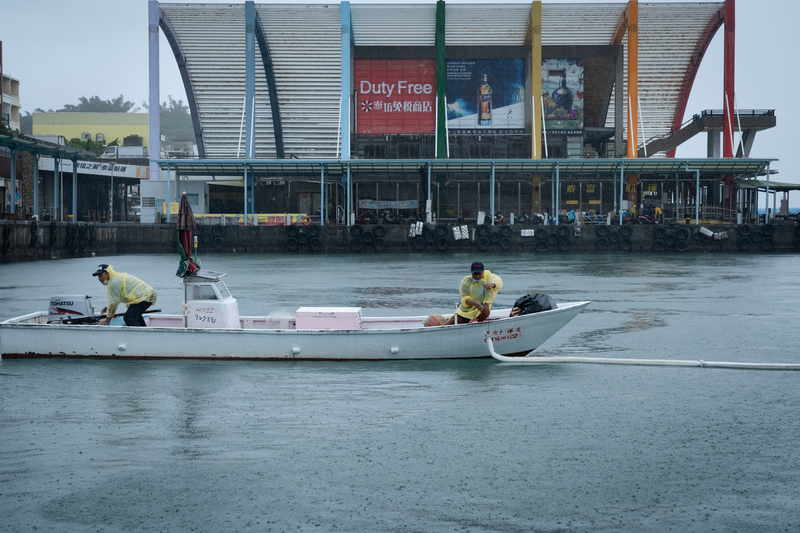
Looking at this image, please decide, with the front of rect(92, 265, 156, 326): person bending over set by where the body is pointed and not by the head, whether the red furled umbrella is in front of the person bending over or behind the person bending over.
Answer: behind

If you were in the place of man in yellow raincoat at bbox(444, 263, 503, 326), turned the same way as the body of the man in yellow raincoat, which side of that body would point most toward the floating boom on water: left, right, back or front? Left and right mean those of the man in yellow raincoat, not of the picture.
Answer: left

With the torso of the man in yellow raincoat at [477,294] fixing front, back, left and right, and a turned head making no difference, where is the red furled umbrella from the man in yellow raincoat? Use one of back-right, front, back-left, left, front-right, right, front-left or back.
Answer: right

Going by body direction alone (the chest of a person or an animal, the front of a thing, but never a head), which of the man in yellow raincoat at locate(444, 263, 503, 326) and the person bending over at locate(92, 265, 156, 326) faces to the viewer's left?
the person bending over

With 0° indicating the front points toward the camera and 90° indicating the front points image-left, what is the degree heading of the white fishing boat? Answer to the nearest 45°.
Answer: approximately 270°

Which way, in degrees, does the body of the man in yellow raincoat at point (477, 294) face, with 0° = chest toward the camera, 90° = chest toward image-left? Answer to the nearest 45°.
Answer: approximately 0°

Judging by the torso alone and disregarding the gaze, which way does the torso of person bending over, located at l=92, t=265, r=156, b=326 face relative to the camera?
to the viewer's left

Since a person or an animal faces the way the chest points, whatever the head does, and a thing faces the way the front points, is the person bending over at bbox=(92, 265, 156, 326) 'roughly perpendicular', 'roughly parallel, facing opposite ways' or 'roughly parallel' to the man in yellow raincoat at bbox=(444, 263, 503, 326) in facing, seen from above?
roughly perpendicular

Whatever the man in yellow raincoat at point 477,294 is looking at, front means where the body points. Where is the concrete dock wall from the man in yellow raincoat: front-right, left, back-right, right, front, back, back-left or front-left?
back

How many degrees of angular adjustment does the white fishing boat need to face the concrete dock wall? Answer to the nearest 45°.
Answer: approximately 90° to its left

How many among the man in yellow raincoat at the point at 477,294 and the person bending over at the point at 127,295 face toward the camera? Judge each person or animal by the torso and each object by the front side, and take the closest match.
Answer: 1
